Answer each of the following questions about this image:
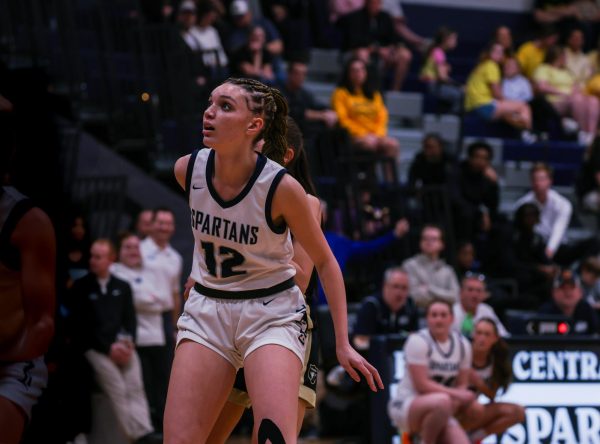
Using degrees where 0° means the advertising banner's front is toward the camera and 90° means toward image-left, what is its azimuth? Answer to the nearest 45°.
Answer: approximately 0°

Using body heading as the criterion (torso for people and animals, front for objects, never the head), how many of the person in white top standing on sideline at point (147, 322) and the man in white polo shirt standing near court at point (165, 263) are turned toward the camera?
2

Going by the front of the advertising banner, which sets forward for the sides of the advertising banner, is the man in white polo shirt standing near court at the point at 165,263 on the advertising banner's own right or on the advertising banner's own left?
on the advertising banner's own right

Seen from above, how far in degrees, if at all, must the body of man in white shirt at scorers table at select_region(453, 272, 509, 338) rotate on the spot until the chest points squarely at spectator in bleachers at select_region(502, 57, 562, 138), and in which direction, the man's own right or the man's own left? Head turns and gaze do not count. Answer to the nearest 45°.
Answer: approximately 180°

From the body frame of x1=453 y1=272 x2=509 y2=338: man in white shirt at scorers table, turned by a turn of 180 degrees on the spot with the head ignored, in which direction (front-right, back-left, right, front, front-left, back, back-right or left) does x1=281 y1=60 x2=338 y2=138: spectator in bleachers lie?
front-left

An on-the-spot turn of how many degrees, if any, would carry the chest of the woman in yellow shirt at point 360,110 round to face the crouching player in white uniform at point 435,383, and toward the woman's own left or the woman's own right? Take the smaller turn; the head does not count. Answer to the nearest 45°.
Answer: approximately 45° to the woman's own right

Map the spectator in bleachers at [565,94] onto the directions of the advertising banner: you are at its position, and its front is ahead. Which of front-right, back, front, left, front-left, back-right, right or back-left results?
back

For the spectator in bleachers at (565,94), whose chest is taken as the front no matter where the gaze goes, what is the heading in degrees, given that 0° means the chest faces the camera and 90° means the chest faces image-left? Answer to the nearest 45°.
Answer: approximately 315°
